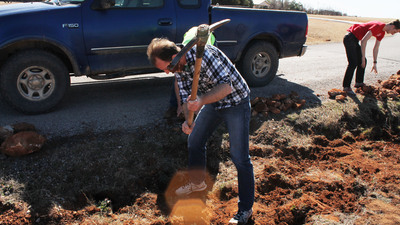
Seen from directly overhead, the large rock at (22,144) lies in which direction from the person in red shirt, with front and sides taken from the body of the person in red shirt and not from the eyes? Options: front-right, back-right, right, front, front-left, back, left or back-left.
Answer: back-right

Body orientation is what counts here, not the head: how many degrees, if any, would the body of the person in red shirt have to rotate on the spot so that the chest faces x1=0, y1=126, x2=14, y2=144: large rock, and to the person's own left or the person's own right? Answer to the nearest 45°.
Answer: approximately 135° to the person's own right

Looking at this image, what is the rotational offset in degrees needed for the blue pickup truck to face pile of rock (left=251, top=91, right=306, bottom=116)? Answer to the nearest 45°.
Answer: approximately 135° to its left

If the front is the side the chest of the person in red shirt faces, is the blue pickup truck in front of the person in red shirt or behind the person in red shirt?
behind

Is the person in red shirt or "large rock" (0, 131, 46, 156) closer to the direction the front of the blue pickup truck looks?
the large rock

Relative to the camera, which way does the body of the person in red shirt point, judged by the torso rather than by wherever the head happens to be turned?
to the viewer's right

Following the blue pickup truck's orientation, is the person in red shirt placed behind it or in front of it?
behind

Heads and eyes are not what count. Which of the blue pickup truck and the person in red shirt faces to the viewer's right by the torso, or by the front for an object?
the person in red shirt

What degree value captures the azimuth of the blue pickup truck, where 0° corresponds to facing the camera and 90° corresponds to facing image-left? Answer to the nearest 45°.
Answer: approximately 45°
